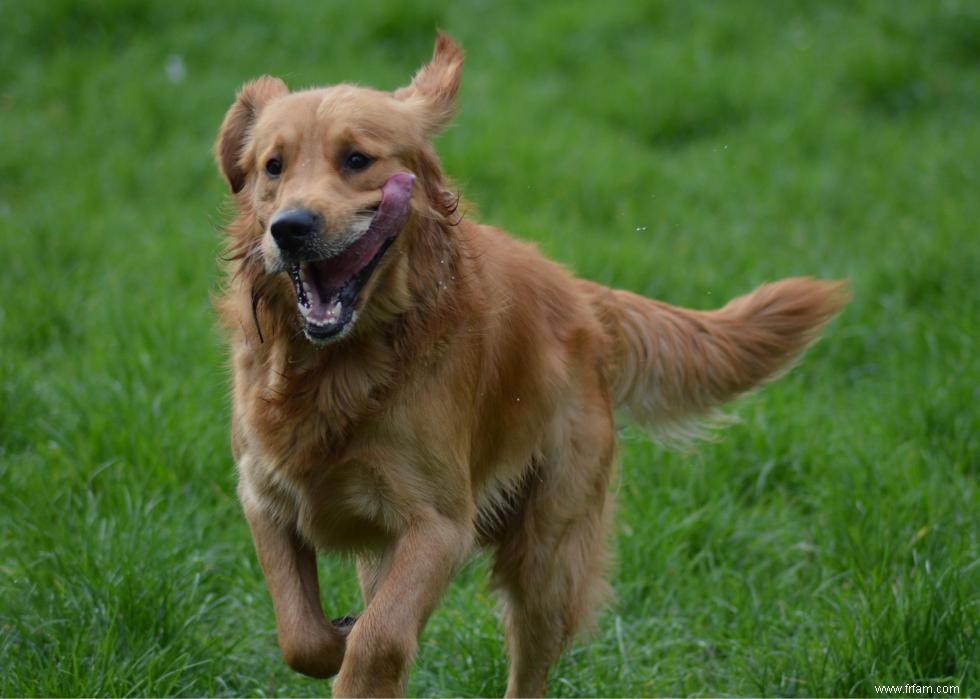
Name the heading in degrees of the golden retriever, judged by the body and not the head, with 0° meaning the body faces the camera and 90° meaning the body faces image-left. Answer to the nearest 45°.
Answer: approximately 45°
